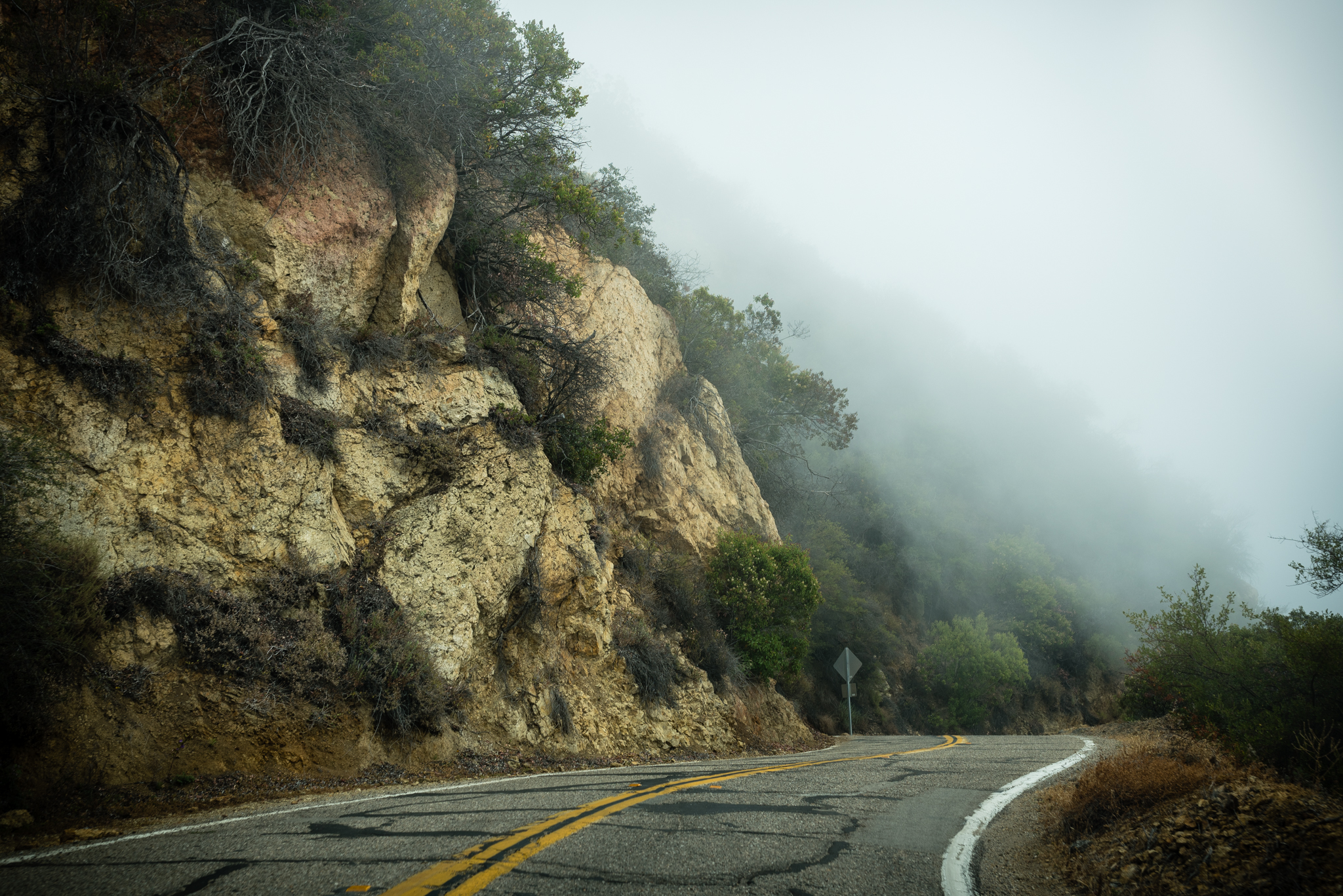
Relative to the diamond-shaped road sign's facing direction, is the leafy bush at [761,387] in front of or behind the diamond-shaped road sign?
in front
